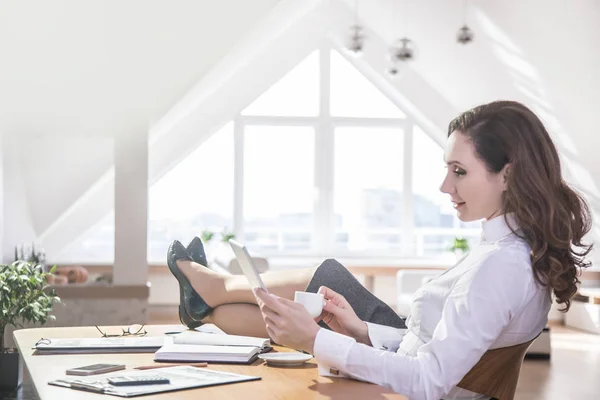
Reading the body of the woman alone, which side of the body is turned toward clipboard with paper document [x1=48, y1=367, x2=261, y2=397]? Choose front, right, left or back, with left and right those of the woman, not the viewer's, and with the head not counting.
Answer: front

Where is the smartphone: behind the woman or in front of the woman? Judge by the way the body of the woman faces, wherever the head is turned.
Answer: in front

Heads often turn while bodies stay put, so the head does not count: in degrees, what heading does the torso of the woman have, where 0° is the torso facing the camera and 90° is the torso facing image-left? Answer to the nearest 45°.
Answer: approximately 90°

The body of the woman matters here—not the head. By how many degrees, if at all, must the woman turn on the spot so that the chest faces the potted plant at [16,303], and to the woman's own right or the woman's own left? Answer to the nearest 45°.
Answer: approximately 45° to the woman's own right

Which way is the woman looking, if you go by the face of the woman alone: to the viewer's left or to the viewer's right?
to the viewer's left

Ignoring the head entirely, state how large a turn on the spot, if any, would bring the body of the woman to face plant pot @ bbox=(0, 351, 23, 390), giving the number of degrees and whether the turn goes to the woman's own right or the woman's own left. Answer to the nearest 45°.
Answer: approximately 45° to the woman's own right

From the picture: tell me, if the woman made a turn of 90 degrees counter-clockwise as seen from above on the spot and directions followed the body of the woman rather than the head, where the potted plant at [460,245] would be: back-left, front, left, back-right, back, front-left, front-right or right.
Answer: back

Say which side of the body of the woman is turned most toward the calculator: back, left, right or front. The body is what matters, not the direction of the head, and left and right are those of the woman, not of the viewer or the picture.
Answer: front
